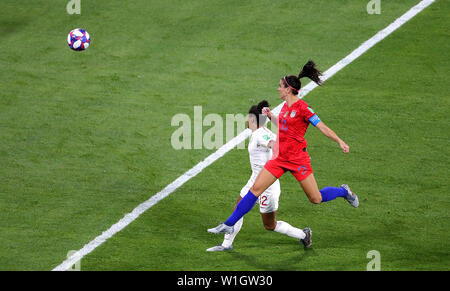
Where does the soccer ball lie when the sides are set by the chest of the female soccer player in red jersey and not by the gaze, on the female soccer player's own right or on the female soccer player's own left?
on the female soccer player's own right

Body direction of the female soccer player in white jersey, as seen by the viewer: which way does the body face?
to the viewer's left

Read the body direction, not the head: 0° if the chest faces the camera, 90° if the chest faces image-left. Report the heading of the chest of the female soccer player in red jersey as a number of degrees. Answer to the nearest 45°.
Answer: approximately 45°

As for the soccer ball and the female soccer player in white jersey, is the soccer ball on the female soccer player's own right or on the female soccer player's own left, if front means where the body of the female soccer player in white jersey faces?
on the female soccer player's own right

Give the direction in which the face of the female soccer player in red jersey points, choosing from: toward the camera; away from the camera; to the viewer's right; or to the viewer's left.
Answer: to the viewer's left
